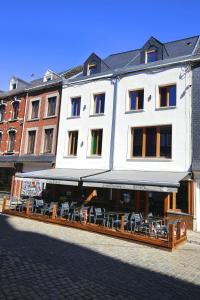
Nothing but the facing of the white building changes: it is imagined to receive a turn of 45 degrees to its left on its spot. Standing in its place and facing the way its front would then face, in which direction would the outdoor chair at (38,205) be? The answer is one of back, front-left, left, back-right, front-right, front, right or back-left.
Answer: right

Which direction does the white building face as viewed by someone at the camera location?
facing the viewer and to the left of the viewer

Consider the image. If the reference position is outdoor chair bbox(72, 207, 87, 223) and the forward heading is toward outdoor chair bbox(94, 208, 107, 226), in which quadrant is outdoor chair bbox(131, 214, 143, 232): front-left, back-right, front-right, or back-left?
front-right
